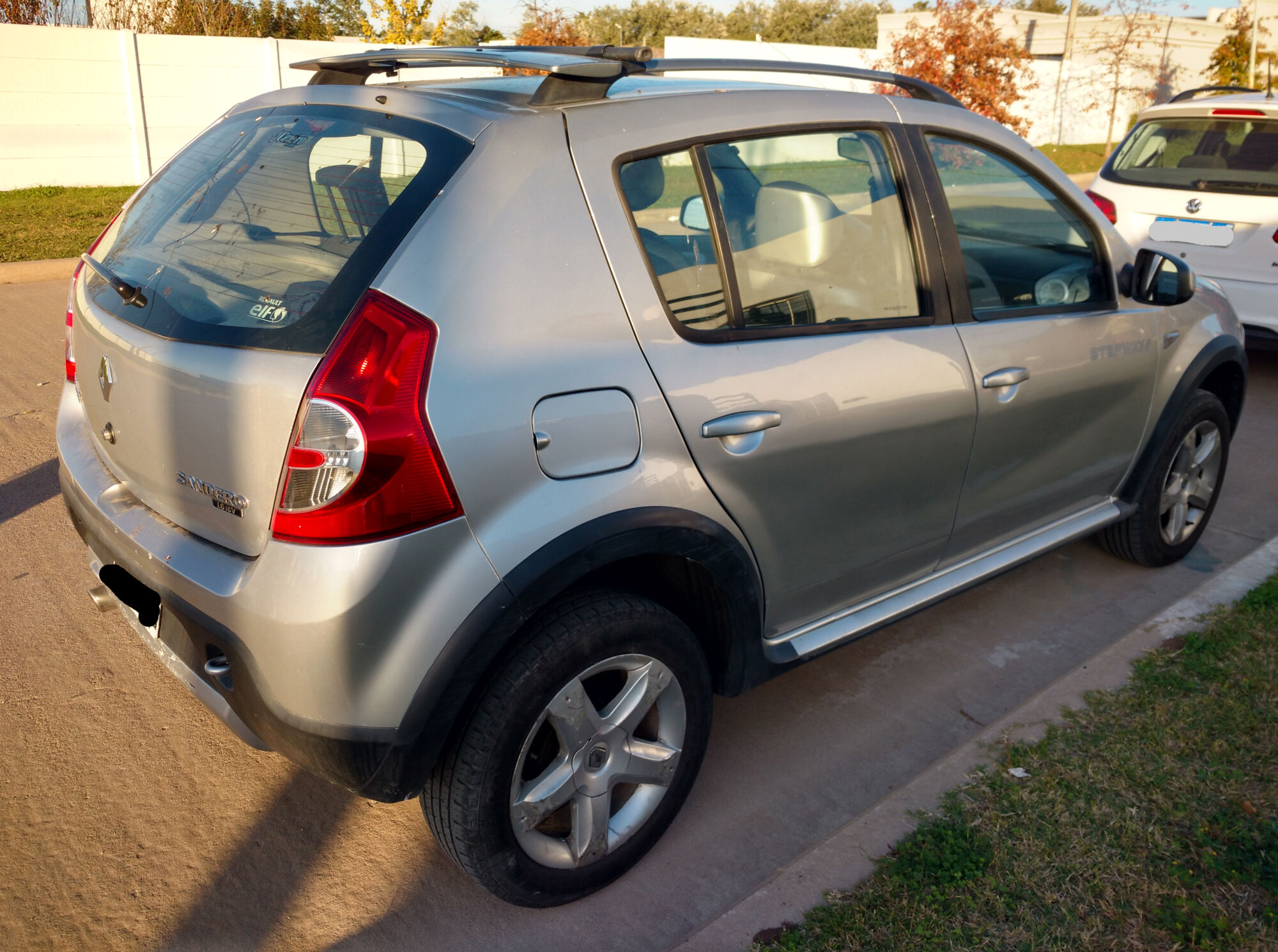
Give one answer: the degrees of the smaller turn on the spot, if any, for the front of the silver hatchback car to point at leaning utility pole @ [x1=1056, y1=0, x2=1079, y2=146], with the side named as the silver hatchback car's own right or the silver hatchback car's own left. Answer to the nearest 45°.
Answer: approximately 45° to the silver hatchback car's own left

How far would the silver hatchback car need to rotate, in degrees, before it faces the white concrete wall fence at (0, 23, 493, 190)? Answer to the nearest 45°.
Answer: approximately 90° to its left

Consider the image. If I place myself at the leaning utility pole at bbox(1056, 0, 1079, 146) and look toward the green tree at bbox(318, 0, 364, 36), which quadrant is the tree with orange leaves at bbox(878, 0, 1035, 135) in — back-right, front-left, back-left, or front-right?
front-left

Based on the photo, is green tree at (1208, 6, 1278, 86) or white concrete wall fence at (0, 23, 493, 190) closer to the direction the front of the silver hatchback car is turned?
the green tree

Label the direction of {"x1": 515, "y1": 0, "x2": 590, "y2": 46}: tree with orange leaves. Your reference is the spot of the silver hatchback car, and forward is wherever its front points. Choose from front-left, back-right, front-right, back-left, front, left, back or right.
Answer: front-left

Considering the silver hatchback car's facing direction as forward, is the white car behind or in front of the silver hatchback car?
in front

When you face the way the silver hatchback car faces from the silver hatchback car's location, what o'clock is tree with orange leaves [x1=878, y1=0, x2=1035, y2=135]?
The tree with orange leaves is roughly at 11 o'clock from the silver hatchback car.

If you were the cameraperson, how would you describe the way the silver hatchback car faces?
facing away from the viewer and to the right of the viewer

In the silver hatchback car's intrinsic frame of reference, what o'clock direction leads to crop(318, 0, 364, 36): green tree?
The green tree is roughly at 10 o'clock from the silver hatchback car.

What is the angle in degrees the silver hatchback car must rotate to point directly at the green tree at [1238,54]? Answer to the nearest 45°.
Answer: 0° — it already faces it
